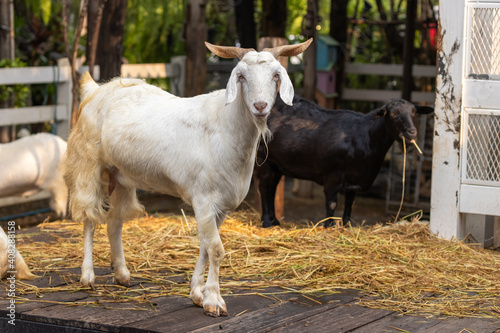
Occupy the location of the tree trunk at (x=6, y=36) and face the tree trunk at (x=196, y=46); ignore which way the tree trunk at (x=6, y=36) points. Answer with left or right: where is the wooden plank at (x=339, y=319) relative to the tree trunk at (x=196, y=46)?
right

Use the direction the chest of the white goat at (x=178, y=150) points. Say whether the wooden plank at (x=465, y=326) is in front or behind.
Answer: in front

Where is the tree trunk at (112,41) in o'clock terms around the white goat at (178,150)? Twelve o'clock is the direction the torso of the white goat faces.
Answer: The tree trunk is roughly at 7 o'clock from the white goat.

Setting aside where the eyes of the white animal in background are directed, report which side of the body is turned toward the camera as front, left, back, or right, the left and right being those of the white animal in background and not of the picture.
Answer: left

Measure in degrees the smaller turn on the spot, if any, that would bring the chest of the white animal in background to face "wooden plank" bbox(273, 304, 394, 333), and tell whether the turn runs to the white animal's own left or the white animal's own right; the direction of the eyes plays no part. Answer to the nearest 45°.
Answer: approximately 90° to the white animal's own left

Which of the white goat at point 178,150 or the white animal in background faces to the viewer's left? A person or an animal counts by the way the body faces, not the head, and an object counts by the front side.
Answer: the white animal in background

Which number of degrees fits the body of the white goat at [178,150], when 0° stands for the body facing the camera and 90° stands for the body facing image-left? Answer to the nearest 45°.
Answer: approximately 315°

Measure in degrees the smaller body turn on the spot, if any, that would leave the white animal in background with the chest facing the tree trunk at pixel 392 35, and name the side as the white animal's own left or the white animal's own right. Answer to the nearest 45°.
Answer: approximately 135° to the white animal's own right

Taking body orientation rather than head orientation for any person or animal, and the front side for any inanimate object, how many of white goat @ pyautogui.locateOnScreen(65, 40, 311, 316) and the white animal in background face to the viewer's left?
1

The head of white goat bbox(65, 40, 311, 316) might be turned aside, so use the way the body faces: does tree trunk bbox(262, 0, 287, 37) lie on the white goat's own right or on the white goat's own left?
on the white goat's own left
